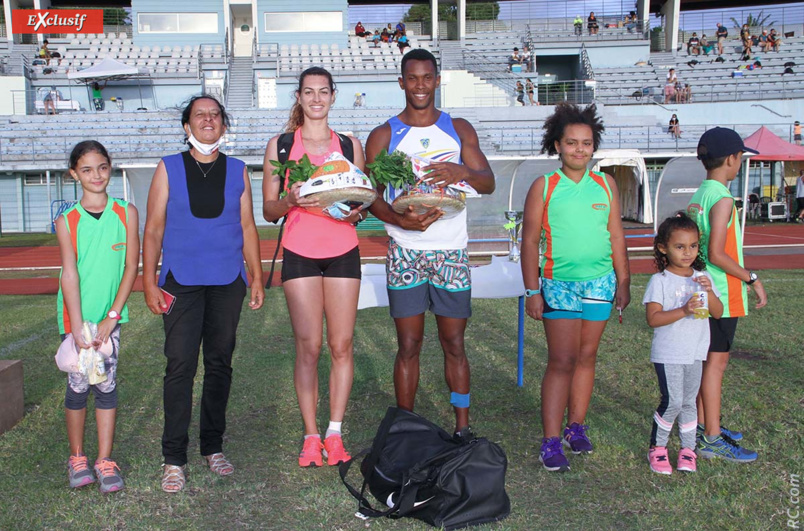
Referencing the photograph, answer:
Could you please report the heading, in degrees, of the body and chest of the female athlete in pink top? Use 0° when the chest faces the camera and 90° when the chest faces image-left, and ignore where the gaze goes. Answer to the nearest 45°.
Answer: approximately 0°

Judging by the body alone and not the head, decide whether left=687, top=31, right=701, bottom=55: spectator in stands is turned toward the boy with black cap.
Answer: yes

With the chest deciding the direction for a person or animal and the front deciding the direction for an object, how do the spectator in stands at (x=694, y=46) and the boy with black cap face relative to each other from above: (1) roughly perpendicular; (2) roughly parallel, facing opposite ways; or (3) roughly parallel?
roughly perpendicular

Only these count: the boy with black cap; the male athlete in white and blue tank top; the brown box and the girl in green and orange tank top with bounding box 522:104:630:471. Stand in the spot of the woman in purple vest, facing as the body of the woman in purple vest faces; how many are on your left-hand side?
3

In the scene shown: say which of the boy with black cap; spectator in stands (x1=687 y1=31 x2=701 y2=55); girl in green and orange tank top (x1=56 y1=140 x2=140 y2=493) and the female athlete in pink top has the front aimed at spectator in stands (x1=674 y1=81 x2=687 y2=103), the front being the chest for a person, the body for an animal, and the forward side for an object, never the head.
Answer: spectator in stands (x1=687 y1=31 x2=701 y2=55)

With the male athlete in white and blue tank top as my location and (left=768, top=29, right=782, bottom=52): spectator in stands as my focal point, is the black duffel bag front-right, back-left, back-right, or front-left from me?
back-right

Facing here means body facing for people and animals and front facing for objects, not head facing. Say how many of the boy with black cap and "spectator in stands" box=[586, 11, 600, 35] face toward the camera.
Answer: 1

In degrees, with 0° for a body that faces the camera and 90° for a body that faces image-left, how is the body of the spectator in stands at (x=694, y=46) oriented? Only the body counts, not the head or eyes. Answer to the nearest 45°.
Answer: approximately 0°

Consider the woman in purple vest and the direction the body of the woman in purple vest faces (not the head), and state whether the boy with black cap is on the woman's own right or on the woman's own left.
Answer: on the woman's own left

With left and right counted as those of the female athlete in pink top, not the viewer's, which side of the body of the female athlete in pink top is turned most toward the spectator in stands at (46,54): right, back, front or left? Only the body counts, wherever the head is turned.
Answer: back
